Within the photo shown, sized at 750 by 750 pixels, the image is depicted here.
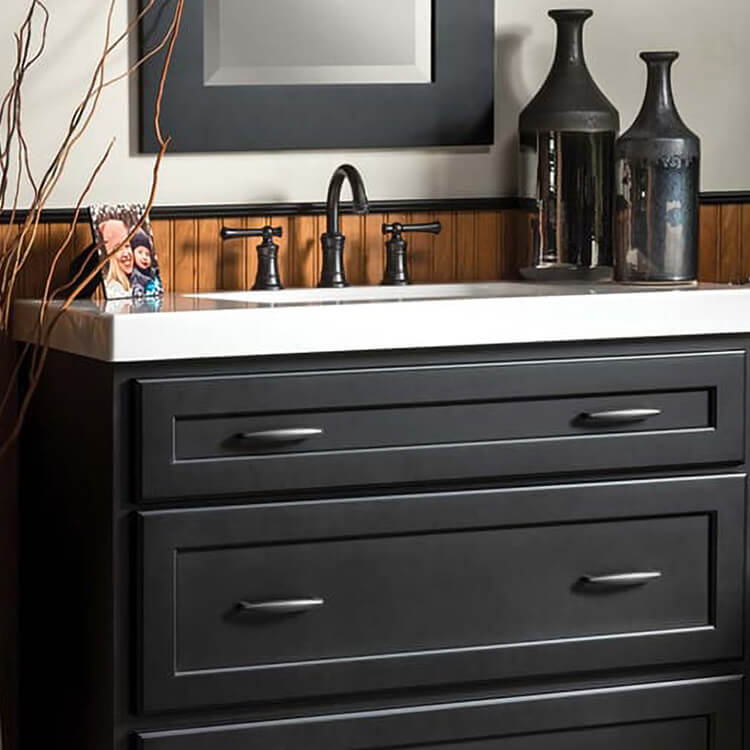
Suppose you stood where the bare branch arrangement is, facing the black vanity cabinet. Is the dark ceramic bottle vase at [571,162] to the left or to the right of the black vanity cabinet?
left

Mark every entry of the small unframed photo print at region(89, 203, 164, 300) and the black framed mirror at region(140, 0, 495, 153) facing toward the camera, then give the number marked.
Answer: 2

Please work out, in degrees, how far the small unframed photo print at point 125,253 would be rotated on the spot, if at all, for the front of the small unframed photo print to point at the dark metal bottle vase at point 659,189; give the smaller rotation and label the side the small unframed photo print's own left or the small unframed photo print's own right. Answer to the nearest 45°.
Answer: approximately 90° to the small unframed photo print's own left

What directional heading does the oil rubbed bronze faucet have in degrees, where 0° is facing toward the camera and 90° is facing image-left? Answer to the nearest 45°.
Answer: approximately 315°

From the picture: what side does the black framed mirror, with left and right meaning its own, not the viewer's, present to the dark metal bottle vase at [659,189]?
left

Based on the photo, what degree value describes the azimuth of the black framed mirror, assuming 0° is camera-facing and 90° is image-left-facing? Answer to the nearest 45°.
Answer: approximately 0°
